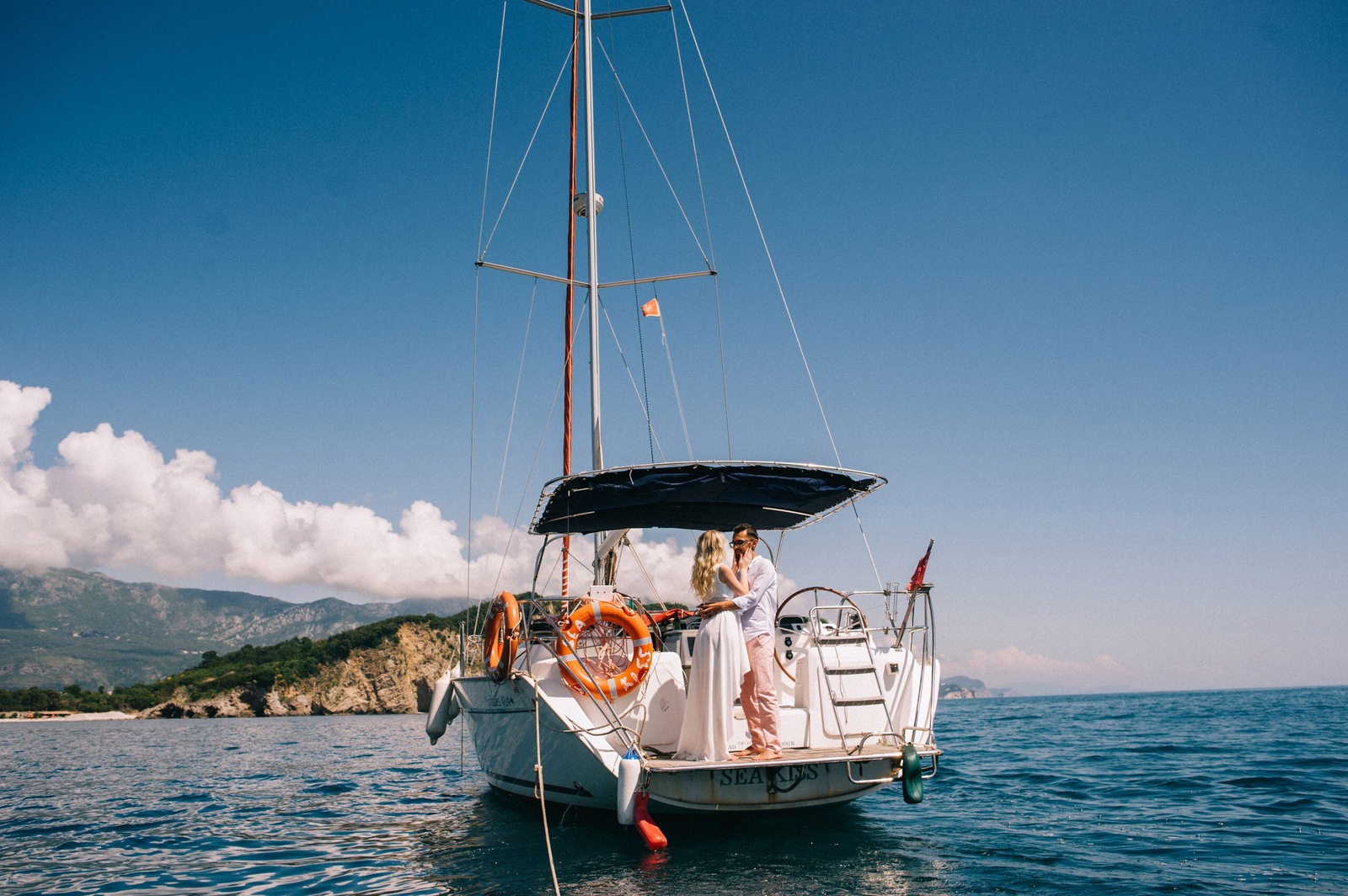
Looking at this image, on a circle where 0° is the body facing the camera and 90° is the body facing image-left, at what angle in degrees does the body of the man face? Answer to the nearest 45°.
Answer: approximately 90°

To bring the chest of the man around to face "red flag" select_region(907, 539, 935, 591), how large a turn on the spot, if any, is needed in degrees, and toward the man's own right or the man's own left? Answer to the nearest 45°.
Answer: approximately 135° to the man's own right

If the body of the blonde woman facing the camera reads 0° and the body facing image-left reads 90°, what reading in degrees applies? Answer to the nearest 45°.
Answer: approximately 225°

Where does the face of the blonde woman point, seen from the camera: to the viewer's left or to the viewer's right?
to the viewer's right

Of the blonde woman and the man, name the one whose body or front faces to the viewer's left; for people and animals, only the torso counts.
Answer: the man

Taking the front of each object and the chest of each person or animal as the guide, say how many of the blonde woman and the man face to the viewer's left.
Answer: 1

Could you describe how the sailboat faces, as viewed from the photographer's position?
facing away from the viewer and to the left of the viewer
